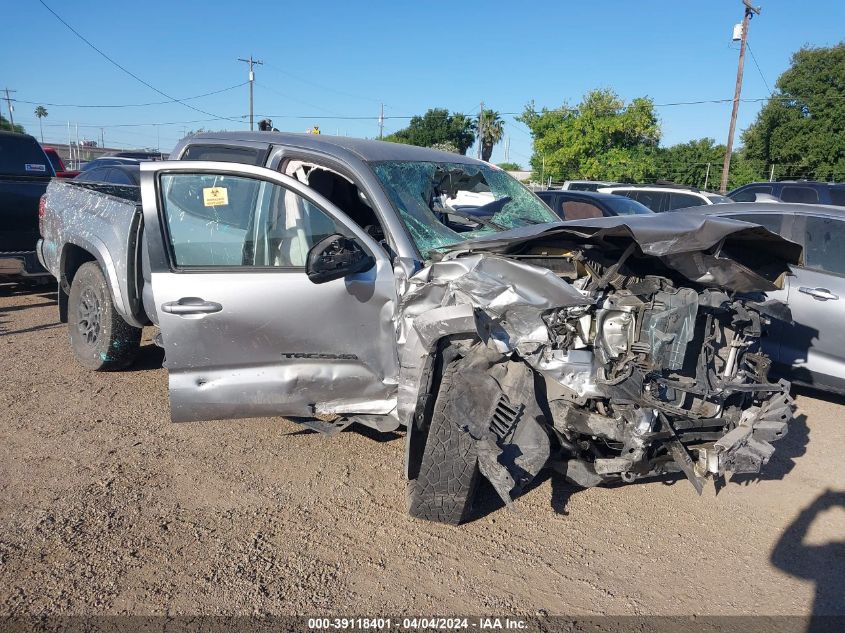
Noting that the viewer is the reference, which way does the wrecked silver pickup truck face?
facing the viewer and to the right of the viewer

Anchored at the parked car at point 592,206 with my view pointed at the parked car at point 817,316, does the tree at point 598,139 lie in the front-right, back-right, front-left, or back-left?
back-left

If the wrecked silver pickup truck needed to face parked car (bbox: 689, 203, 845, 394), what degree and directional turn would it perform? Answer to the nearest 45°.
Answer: approximately 90° to its left

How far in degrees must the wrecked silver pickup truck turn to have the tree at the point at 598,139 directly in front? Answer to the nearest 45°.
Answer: approximately 135° to its left

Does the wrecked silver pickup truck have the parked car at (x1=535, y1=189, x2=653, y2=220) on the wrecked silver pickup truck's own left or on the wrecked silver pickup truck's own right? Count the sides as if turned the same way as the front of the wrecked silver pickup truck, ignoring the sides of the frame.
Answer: on the wrecked silver pickup truck's own left

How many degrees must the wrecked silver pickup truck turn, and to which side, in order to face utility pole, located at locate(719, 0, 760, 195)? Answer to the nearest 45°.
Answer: approximately 90° to its left

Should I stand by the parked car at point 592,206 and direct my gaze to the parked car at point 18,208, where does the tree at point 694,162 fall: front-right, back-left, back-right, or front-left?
back-right

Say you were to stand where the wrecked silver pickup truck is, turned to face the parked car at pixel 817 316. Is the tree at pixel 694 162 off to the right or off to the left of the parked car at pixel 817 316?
left

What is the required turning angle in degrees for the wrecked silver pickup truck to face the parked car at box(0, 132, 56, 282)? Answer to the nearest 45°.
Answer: approximately 180°

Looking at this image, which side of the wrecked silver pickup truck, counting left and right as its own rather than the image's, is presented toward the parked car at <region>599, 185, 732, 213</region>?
left
